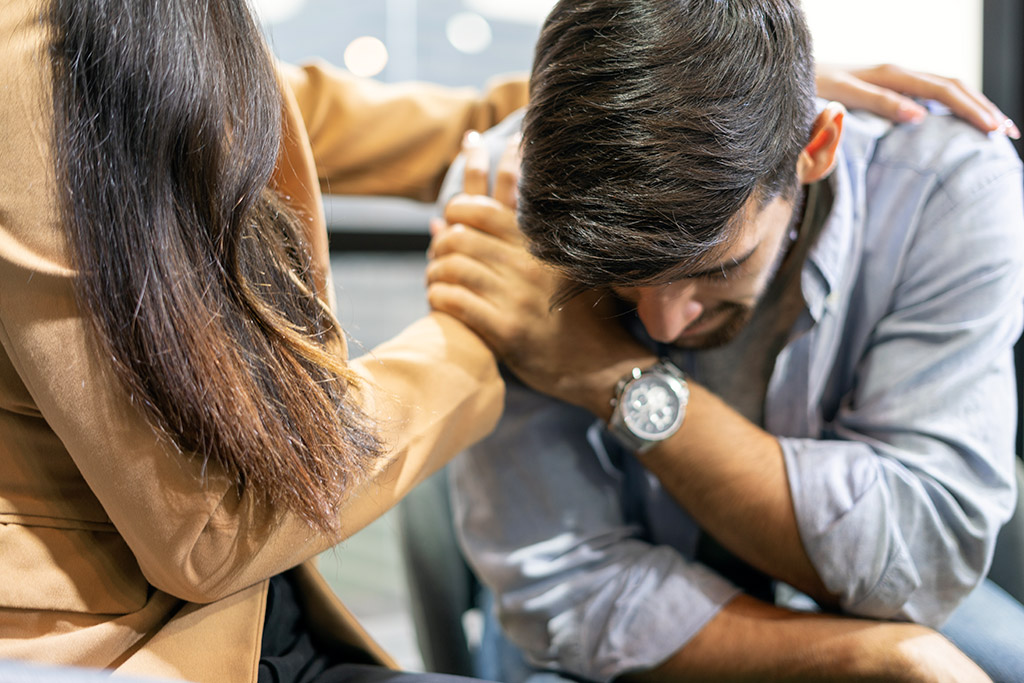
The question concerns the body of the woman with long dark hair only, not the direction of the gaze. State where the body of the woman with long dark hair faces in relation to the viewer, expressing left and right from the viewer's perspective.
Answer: facing away from the viewer and to the right of the viewer

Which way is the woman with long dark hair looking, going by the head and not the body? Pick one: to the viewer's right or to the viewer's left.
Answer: to the viewer's right

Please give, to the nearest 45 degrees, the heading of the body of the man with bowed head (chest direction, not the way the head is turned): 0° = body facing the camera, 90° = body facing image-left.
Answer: approximately 45°

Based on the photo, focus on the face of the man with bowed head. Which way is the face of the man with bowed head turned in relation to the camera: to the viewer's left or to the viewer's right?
to the viewer's left
